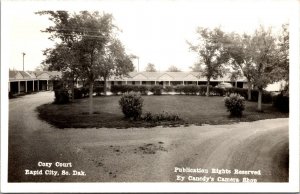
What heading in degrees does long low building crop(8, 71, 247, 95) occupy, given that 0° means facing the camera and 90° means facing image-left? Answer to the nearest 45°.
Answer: approximately 0°

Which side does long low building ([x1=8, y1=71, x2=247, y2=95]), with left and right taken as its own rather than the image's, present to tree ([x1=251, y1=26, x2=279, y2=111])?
left
